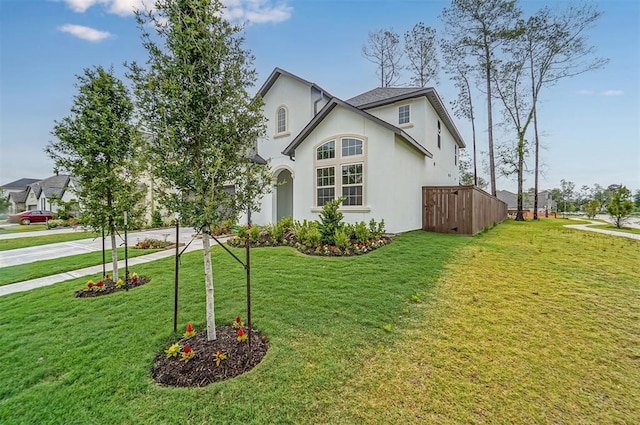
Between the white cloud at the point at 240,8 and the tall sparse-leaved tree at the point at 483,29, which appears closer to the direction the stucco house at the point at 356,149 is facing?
the white cloud

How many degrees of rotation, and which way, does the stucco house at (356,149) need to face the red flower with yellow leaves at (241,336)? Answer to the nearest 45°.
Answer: approximately 45° to its left

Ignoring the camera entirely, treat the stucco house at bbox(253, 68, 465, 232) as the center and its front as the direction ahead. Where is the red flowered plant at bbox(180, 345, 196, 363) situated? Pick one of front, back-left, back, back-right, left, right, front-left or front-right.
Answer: front-left

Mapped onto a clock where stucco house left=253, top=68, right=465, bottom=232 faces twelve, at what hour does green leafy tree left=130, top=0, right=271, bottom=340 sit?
The green leafy tree is roughly at 11 o'clock from the stucco house.

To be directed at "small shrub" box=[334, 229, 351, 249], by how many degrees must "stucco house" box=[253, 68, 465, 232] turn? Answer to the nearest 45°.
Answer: approximately 45° to its left

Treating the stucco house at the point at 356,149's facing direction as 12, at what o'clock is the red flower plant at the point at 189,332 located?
The red flower plant is roughly at 11 o'clock from the stucco house.

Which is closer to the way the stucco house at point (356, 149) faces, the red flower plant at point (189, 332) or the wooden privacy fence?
the red flower plant

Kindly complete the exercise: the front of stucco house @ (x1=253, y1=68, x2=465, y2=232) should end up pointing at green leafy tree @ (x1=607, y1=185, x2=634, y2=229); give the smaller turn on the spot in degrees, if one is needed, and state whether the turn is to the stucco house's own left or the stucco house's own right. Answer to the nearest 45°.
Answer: approximately 180°

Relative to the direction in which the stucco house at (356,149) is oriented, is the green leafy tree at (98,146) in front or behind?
in front

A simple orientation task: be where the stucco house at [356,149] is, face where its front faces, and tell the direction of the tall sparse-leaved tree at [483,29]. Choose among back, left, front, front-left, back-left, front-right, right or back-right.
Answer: back

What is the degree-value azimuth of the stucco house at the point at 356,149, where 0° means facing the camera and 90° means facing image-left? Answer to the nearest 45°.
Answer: approximately 45°

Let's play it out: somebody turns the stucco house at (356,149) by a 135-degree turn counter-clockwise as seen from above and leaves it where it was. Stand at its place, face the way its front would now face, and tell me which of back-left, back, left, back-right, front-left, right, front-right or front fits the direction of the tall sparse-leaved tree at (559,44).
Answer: front-left

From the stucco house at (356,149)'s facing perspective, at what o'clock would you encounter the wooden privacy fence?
The wooden privacy fence is roughly at 7 o'clock from the stucco house.

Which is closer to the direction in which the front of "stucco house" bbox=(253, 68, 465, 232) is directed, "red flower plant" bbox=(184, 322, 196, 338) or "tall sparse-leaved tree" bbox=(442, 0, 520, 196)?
the red flower plant
